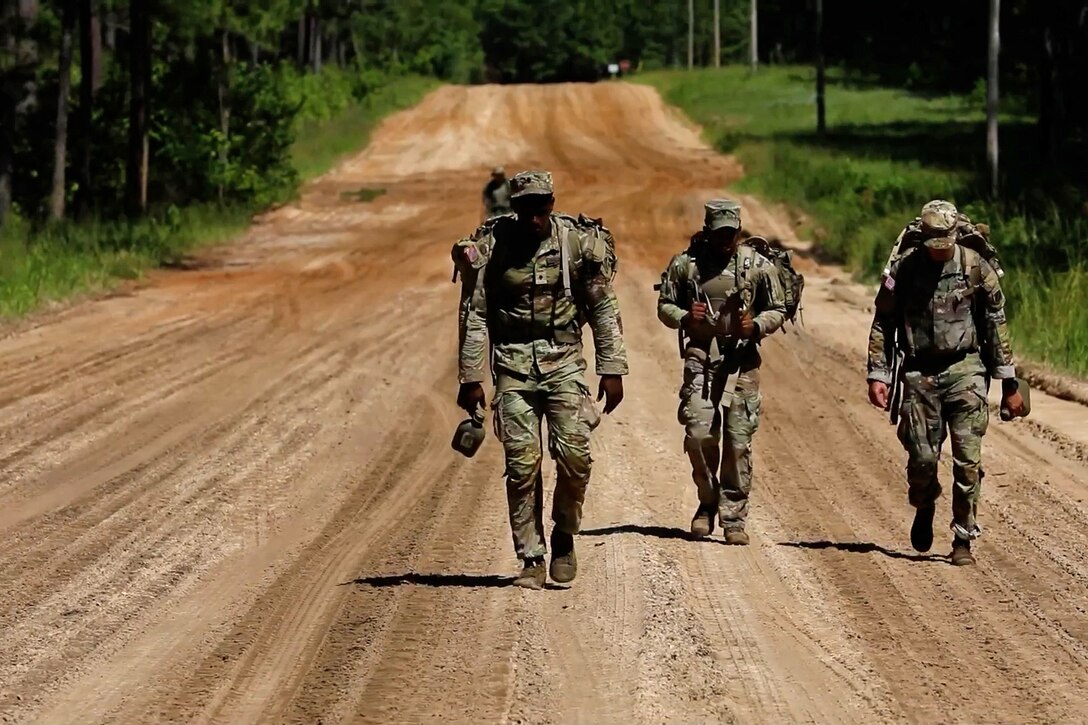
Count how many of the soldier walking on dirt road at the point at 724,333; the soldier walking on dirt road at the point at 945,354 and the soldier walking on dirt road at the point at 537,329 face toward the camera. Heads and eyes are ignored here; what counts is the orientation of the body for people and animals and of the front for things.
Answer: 3

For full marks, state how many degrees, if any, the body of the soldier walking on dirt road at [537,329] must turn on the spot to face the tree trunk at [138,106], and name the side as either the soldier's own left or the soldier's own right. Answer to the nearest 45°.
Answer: approximately 180°

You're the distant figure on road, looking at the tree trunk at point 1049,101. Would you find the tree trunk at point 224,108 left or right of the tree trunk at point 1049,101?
left

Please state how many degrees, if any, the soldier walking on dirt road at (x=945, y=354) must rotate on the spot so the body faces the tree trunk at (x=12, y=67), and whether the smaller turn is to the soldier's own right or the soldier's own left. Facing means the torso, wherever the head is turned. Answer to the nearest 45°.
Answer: approximately 135° to the soldier's own right

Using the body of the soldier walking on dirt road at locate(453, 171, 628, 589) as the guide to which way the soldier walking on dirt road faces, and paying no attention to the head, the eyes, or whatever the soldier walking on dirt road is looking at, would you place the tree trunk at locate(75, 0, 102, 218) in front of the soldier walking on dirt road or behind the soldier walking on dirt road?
behind

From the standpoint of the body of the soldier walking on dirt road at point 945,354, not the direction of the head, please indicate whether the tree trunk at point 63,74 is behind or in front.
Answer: behind

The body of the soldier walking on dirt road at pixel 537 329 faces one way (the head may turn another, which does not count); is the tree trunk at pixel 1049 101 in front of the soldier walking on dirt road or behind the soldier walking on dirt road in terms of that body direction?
behind

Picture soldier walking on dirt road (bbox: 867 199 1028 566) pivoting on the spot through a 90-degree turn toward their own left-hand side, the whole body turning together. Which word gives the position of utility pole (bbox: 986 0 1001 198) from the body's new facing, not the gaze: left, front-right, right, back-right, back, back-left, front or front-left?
left

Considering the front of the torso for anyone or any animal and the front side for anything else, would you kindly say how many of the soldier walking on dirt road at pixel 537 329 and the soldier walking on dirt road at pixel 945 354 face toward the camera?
2
